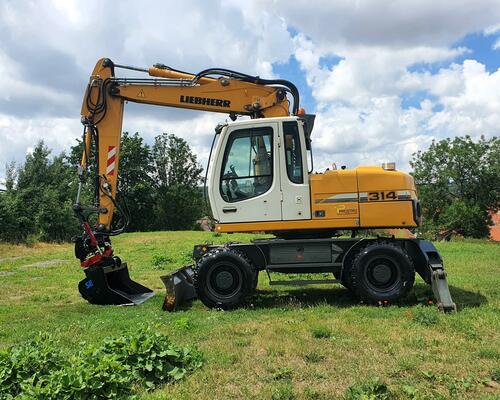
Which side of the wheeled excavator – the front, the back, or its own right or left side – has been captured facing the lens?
left
